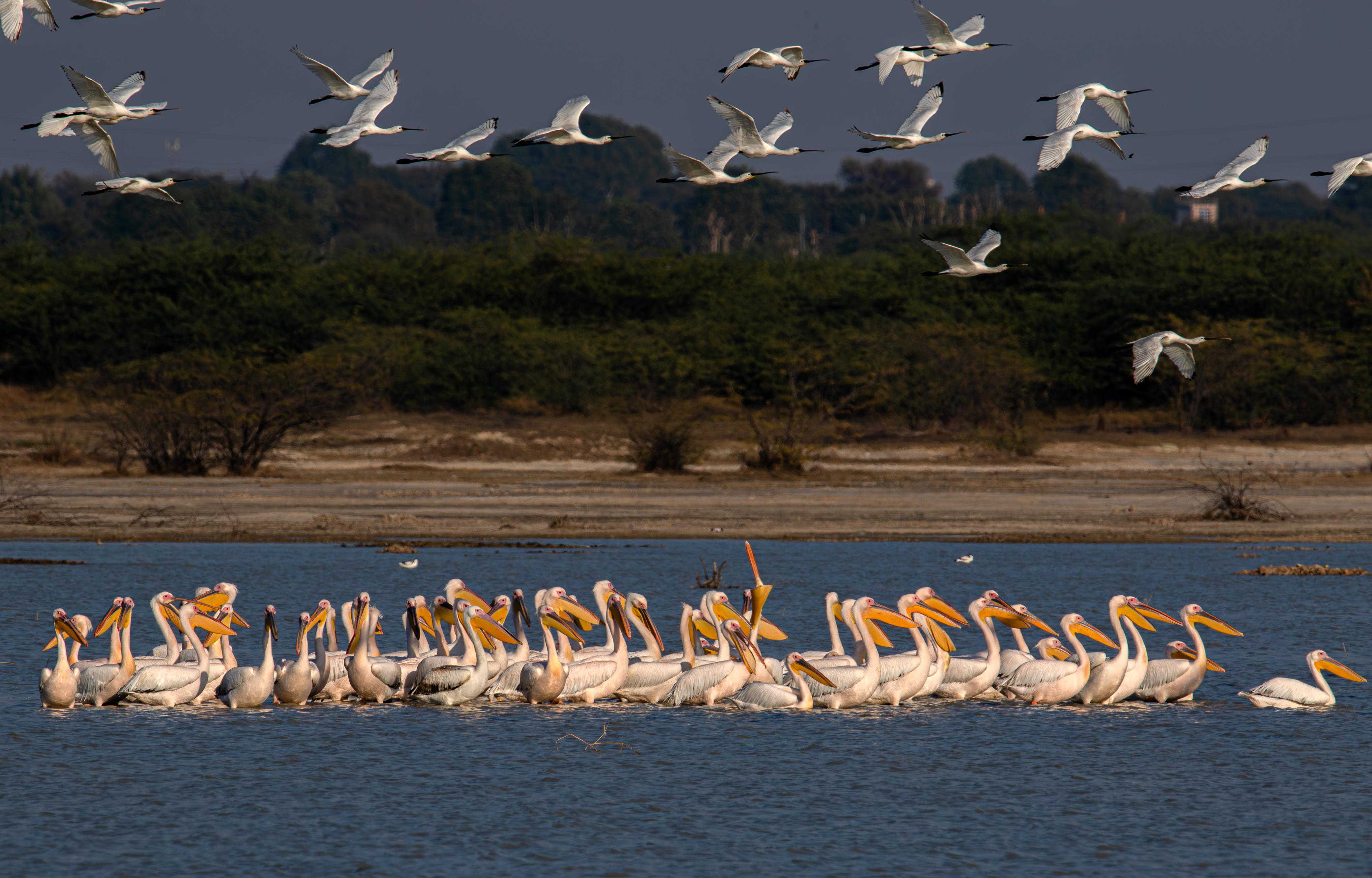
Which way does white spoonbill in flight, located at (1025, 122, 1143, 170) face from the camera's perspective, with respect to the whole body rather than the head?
to the viewer's right

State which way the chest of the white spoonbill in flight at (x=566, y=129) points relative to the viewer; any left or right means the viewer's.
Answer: facing to the right of the viewer

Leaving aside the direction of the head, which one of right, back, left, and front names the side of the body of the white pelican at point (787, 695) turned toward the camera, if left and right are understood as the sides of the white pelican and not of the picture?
right

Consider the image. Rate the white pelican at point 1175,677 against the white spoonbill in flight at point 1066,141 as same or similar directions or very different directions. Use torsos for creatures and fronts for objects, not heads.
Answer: same or similar directions

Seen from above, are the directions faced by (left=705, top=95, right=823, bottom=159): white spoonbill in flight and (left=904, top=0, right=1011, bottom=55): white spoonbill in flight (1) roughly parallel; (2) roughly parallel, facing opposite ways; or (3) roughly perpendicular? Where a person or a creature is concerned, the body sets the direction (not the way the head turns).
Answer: roughly parallel

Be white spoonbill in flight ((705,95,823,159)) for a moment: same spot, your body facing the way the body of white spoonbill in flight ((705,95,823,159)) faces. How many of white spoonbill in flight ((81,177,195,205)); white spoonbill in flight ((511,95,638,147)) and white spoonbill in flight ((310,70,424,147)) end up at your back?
3

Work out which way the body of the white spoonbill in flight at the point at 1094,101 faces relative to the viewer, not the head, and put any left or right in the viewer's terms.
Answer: facing to the right of the viewer

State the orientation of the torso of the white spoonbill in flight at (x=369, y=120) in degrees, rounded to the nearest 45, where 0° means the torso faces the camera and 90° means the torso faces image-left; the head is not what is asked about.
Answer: approximately 270°

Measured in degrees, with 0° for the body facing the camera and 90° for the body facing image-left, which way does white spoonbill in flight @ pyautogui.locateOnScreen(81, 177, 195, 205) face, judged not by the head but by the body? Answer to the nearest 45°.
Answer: approximately 270°

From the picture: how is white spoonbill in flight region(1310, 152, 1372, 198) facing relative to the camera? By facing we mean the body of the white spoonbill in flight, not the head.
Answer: to the viewer's right

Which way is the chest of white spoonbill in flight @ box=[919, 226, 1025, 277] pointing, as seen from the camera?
to the viewer's right

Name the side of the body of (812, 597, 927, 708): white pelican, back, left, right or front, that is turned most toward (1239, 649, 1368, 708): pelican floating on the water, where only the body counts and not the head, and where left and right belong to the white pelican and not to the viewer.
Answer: front

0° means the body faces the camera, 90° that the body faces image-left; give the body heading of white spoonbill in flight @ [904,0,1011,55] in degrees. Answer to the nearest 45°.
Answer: approximately 270°

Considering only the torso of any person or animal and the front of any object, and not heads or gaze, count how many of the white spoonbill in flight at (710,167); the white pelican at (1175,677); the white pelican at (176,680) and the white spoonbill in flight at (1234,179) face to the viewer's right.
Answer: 4

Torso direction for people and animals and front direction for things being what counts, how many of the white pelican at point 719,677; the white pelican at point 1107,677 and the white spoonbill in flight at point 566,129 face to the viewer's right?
3

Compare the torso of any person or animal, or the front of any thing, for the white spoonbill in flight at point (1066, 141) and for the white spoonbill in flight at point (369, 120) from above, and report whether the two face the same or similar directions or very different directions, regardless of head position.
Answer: same or similar directions
